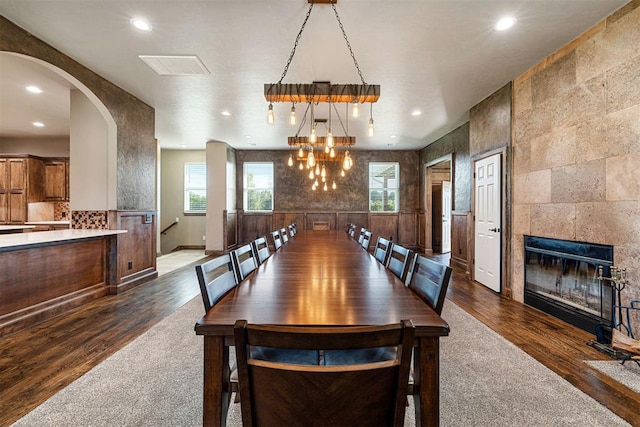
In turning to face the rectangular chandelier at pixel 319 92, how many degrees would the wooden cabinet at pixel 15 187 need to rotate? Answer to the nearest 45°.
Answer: approximately 45° to its left

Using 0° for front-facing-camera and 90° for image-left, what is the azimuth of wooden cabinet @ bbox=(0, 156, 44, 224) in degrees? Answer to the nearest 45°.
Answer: approximately 45°

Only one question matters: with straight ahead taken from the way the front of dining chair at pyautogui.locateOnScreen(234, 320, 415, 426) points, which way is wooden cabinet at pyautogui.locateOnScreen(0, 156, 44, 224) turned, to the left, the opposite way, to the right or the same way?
the opposite way

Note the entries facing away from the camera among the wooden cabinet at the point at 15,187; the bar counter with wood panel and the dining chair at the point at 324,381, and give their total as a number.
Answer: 1

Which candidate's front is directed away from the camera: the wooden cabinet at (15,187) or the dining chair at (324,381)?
the dining chair

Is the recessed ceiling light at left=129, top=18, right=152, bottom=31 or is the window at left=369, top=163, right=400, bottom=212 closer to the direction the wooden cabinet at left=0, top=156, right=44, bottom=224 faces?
the recessed ceiling light

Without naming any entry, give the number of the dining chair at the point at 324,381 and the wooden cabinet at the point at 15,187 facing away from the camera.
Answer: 1

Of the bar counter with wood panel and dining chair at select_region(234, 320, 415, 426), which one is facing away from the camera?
the dining chair

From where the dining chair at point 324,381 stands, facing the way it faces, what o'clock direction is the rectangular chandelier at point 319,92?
The rectangular chandelier is roughly at 12 o'clock from the dining chair.

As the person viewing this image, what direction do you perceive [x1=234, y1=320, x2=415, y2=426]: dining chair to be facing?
facing away from the viewer

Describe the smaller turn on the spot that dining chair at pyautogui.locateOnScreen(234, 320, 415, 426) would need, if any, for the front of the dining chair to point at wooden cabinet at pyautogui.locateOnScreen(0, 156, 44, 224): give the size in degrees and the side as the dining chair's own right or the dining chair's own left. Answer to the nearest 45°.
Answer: approximately 45° to the dining chair's own left

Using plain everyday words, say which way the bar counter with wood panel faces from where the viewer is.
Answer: facing the viewer and to the right of the viewer

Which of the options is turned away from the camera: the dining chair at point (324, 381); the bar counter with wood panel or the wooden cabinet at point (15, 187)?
the dining chair
